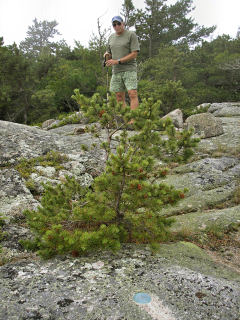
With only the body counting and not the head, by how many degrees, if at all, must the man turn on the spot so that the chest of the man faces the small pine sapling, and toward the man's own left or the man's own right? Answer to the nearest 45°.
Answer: approximately 45° to the man's own left

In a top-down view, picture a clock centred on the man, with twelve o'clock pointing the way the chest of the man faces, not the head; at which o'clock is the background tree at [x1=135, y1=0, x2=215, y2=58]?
The background tree is roughly at 5 o'clock from the man.

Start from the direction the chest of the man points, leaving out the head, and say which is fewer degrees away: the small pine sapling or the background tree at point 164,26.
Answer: the small pine sapling

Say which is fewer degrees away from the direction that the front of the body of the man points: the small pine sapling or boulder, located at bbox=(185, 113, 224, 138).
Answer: the small pine sapling

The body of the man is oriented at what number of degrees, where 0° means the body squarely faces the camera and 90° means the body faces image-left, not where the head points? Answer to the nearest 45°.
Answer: approximately 45°
